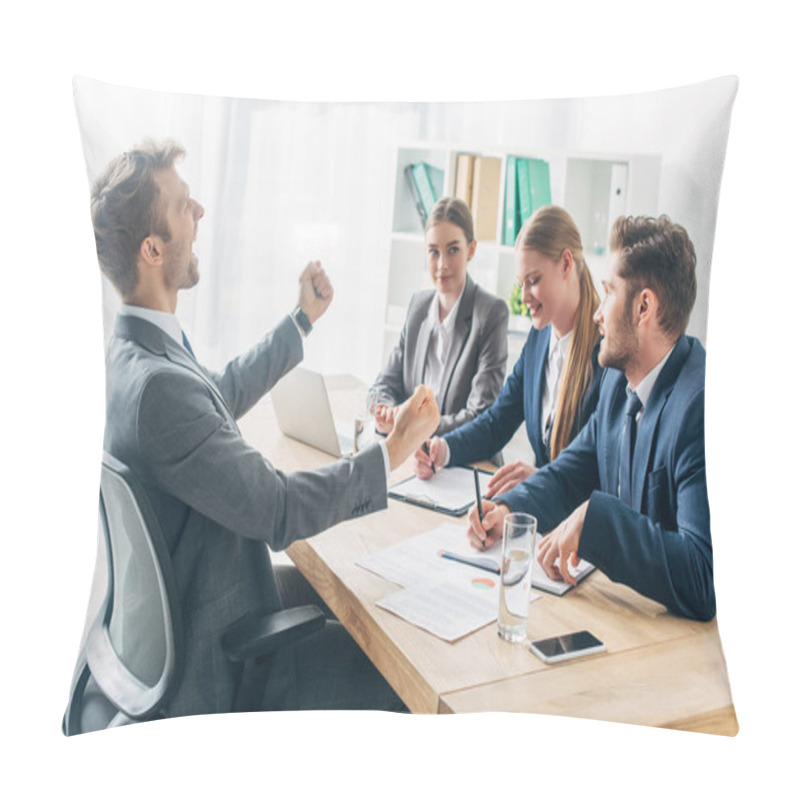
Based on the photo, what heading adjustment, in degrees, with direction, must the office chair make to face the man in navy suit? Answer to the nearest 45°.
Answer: approximately 45° to its right

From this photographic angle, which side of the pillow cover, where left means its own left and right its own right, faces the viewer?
front

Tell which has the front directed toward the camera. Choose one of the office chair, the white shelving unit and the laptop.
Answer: the white shelving unit

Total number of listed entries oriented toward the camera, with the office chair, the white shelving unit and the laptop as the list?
1

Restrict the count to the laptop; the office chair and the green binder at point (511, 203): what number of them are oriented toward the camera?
1

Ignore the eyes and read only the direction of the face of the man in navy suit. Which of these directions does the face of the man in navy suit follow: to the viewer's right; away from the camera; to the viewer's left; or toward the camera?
to the viewer's left

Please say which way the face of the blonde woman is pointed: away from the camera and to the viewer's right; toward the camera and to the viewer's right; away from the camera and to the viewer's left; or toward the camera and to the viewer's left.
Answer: toward the camera and to the viewer's left
